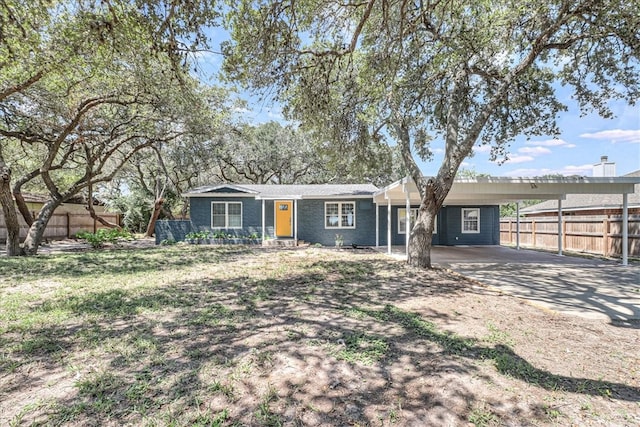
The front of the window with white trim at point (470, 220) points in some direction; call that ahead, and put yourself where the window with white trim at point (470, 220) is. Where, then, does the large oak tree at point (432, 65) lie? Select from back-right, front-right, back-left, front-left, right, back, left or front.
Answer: front

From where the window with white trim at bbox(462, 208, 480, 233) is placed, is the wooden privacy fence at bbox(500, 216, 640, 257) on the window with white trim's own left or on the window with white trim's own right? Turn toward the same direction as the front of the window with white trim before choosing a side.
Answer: on the window with white trim's own left

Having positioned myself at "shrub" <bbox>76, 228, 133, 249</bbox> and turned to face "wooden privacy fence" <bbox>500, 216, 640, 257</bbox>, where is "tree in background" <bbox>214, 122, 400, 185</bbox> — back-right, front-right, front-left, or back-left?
front-left

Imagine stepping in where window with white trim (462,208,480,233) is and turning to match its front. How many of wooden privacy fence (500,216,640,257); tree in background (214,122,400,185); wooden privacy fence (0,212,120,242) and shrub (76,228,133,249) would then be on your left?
1

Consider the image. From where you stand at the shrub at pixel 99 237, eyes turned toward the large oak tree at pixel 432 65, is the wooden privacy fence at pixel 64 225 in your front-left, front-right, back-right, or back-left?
back-left

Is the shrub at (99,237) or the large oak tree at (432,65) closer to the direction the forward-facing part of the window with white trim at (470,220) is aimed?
the large oak tree

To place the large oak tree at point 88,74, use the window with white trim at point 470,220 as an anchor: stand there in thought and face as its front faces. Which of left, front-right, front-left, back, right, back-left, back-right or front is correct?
front-right

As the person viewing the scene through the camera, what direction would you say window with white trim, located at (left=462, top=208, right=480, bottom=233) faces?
facing the viewer

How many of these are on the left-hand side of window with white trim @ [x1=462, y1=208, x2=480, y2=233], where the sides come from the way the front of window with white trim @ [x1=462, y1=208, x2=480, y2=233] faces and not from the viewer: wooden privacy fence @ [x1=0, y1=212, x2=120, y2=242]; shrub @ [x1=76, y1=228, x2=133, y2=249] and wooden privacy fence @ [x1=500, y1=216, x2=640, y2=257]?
1

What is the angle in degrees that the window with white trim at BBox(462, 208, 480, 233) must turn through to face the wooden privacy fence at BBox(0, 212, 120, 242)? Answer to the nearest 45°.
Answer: approximately 90° to its right

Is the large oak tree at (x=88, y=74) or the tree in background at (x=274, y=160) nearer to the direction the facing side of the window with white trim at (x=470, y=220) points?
the large oak tree

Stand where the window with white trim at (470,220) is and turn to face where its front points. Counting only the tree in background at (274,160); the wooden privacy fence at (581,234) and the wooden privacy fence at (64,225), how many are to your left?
1

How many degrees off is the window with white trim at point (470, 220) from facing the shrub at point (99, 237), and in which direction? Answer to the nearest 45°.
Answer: approximately 45° to its right

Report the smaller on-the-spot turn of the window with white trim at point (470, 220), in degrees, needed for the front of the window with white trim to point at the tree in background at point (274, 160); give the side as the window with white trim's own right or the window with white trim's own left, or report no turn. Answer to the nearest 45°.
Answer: approximately 90° to the window with white trim's own right

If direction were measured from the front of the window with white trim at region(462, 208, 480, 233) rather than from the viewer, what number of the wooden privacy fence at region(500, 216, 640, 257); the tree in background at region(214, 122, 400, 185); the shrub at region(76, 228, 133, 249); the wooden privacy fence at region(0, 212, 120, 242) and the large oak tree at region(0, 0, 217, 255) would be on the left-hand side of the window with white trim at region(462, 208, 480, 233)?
1

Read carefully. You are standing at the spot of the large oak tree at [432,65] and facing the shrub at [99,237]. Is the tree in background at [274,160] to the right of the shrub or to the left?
right
